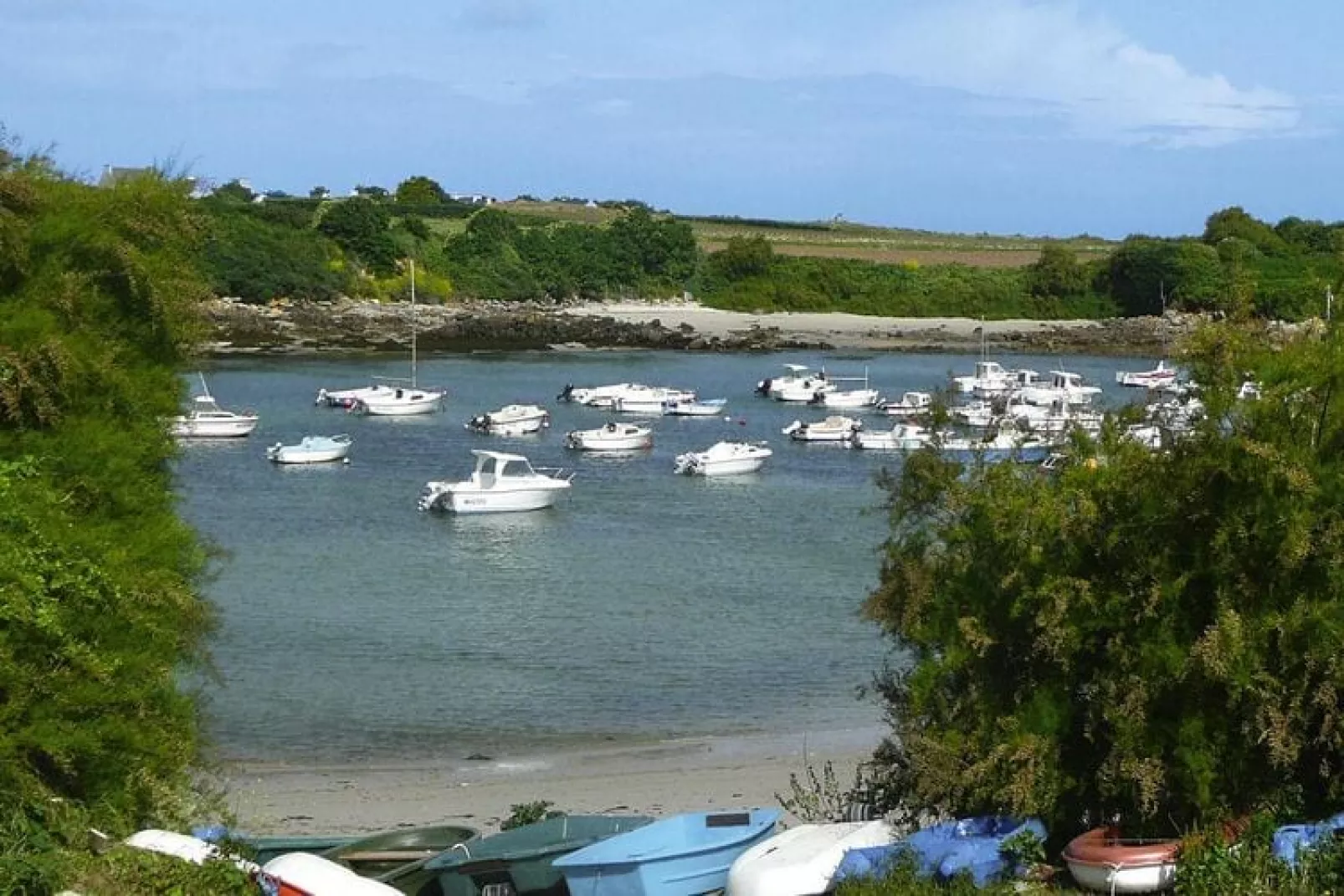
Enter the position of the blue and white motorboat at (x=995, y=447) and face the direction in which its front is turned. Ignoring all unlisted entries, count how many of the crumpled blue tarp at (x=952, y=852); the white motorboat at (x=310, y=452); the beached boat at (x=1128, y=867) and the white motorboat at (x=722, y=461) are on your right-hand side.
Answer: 2

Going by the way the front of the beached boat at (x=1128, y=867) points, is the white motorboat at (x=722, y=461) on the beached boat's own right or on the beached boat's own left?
on the beached boat's own right

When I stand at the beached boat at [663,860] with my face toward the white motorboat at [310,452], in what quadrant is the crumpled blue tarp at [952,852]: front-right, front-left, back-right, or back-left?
back-right

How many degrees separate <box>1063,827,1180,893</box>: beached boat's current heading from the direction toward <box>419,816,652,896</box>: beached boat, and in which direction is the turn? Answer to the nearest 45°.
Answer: approximately 45° to its right

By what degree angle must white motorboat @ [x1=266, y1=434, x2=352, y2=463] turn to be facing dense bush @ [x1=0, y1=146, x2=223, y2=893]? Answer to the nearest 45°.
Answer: approximately 90° to its right

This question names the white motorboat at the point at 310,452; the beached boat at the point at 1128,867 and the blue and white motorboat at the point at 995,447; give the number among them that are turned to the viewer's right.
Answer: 2

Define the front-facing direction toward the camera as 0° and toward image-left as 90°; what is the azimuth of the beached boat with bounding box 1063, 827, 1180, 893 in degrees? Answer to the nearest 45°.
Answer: approximately 45°

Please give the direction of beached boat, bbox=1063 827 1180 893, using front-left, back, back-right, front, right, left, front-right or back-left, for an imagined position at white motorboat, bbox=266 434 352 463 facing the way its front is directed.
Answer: right

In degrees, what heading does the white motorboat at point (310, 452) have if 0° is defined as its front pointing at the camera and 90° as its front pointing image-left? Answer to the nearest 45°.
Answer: approximately 270°

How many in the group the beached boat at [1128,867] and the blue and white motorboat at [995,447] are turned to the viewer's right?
1

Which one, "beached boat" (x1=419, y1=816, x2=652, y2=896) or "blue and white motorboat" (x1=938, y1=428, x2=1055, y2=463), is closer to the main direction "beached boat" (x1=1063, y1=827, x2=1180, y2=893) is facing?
the beached boat

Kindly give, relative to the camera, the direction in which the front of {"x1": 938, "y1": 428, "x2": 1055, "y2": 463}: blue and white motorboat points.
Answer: facing to the right of the viewer

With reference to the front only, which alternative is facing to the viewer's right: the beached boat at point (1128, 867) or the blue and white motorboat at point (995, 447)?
the blue and white motorboat

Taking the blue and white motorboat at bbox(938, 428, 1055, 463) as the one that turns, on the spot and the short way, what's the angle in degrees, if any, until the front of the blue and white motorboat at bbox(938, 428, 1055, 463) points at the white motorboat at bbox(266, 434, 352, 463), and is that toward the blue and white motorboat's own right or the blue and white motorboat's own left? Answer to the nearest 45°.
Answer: approximately 135° to the blue and white motorboat's own left

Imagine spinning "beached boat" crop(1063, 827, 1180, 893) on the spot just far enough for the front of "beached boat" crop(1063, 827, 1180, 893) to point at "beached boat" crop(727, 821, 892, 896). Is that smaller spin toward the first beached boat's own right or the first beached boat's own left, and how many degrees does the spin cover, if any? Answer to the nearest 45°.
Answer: approximately 45° to the first beached boat's own right

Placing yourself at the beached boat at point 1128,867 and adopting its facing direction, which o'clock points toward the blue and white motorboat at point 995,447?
The blue and white motorboat is roughly at 4 o'clock from the beached boat.
